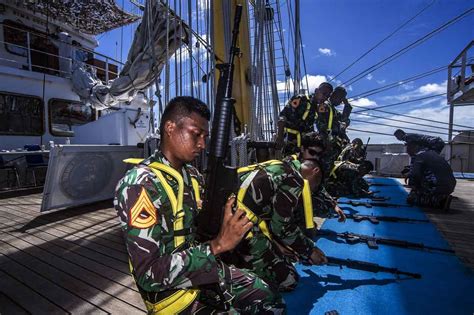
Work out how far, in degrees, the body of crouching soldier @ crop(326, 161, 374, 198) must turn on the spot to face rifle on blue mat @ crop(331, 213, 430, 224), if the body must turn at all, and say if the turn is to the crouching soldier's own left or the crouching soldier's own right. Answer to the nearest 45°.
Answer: approximately 90° to the crouching soldier's own right

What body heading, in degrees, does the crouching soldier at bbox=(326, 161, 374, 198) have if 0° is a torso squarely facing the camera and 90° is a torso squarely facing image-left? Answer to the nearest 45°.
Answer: approximately 270°

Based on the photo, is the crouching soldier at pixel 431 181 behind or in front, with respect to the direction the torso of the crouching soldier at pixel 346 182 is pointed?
in front

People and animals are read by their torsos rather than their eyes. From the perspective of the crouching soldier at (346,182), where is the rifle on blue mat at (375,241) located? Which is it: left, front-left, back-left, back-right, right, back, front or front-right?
right

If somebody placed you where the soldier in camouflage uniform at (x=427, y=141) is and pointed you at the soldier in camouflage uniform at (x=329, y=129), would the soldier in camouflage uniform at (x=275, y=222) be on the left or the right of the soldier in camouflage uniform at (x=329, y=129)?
left

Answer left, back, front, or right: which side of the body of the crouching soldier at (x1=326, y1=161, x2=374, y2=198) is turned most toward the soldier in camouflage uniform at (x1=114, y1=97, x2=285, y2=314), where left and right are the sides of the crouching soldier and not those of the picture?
right

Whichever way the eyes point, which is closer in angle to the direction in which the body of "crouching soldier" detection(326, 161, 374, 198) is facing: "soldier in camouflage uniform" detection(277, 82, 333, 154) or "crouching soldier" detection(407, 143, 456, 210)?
the crouching soldier

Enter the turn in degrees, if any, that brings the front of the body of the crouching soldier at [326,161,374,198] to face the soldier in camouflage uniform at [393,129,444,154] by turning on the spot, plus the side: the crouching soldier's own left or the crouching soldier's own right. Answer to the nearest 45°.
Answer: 0° — they already face them

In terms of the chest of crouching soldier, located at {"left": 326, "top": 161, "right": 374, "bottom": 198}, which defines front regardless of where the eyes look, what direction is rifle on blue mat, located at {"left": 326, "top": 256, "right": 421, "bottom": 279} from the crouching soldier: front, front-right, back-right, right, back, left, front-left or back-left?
right
